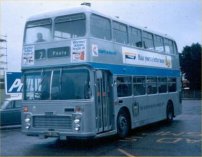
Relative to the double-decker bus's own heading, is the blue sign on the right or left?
on its right

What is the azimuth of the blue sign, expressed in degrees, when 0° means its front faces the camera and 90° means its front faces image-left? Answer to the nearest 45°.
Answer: approximately 0°

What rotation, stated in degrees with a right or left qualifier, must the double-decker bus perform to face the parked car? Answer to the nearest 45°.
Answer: approximately 90° to its right
